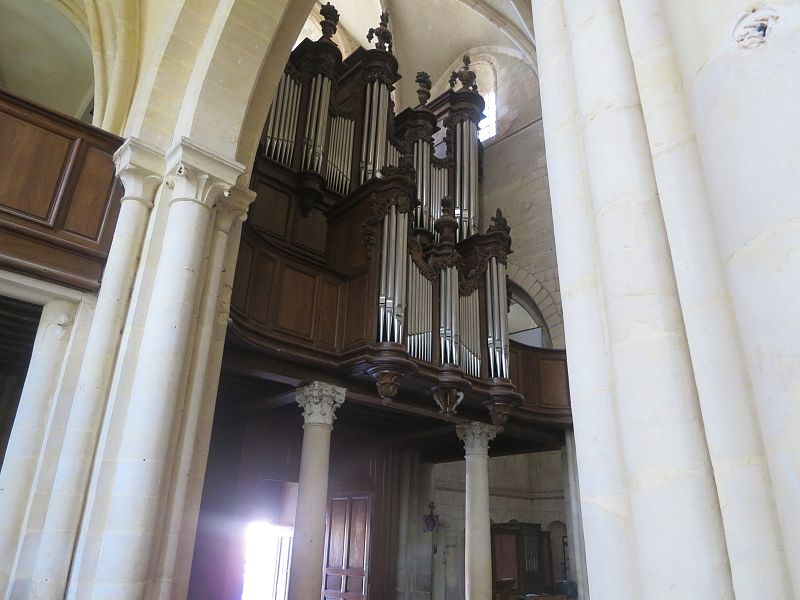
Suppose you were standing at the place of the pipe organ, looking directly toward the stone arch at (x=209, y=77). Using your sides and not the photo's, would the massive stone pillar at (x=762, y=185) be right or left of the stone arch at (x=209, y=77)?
left

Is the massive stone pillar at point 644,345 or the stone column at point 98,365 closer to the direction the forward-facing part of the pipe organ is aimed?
the massive stone pillar

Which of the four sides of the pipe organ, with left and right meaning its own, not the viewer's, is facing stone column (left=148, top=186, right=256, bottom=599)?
right

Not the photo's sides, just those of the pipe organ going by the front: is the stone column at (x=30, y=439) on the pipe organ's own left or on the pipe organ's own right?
on the pipe organ's own right
